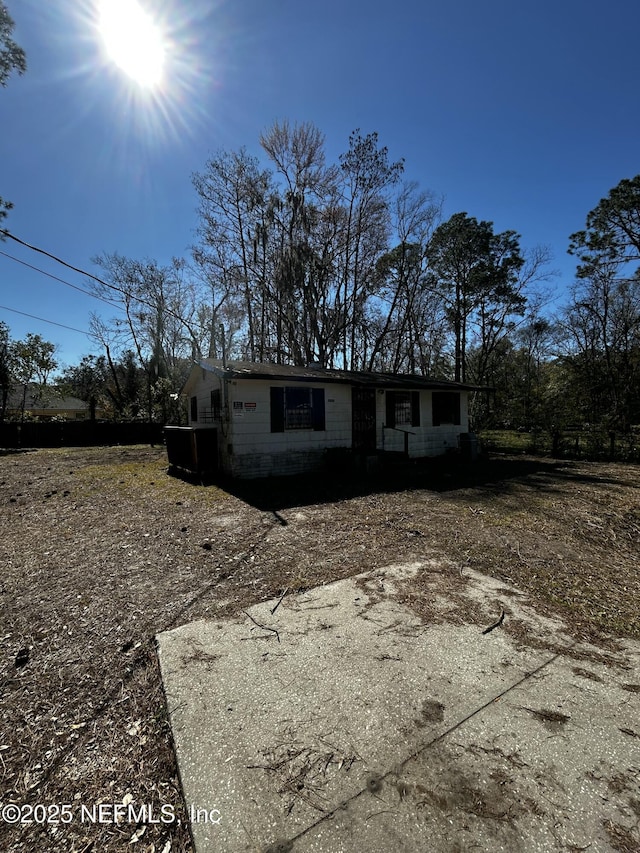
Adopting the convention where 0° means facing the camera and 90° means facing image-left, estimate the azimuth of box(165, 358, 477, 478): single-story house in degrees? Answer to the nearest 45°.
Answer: approximately 315°

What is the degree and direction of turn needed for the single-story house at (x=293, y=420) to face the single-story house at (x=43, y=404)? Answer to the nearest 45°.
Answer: approximately 180°

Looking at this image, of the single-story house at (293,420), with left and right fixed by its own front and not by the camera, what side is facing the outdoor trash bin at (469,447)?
left

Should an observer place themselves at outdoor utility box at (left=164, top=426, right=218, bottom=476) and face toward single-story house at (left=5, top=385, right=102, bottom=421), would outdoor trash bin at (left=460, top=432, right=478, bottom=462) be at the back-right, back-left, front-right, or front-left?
back-right

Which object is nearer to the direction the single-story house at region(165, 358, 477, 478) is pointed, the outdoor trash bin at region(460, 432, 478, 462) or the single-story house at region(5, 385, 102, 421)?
the outdoor trash bin
